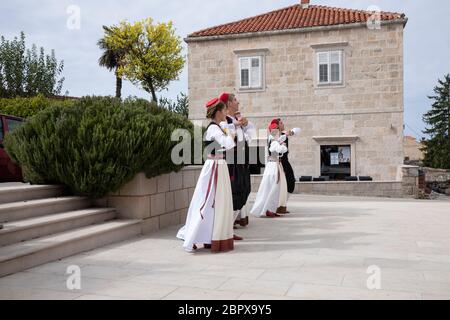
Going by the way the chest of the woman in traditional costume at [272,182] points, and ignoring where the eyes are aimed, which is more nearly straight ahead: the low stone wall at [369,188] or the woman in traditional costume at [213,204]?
the low stone wall

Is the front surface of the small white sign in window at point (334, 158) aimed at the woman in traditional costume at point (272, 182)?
yes

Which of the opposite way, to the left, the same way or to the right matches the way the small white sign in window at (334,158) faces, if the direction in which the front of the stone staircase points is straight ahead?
to the right

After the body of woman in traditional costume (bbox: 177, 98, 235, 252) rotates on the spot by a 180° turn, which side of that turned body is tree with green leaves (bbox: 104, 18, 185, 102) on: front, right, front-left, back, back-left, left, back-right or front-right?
right

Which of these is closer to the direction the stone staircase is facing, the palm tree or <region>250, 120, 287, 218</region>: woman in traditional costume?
the woman in traditional costume

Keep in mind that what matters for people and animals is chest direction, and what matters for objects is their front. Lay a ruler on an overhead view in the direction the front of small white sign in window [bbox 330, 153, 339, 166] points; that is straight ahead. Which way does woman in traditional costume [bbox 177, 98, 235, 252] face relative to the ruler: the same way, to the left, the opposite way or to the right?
to the left

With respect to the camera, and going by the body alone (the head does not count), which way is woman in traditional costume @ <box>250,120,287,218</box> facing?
to the viewer's right

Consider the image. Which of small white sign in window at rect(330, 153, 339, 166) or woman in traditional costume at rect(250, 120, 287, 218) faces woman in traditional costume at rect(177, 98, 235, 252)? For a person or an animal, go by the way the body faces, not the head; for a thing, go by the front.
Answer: the small white sign in window

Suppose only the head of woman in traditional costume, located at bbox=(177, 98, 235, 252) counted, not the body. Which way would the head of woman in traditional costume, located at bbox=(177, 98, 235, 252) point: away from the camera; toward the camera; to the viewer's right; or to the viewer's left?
to the viewer's right

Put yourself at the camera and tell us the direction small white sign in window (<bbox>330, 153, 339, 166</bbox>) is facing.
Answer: facing the viewer

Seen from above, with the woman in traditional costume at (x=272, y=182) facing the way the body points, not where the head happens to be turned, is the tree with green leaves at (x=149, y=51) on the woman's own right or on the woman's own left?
on the woman's own left

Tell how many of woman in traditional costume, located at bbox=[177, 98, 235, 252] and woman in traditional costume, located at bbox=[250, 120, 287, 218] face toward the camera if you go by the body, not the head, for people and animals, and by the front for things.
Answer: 0

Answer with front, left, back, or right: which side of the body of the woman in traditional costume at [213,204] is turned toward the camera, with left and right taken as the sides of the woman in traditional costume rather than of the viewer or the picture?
right

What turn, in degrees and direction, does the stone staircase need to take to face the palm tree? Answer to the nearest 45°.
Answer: approximately 135° to its left

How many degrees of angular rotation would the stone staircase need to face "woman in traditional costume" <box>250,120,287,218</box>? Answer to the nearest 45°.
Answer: approximately 90° to its left

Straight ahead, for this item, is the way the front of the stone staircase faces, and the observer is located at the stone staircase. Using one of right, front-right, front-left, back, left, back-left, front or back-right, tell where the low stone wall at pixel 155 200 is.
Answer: left

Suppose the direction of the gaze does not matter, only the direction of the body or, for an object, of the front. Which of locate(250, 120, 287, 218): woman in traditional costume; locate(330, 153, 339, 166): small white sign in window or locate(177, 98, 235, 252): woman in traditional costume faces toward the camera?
the small white sign in window

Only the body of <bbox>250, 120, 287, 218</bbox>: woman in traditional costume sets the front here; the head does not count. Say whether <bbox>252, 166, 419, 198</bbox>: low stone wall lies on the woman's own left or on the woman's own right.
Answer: on the woman's own left
